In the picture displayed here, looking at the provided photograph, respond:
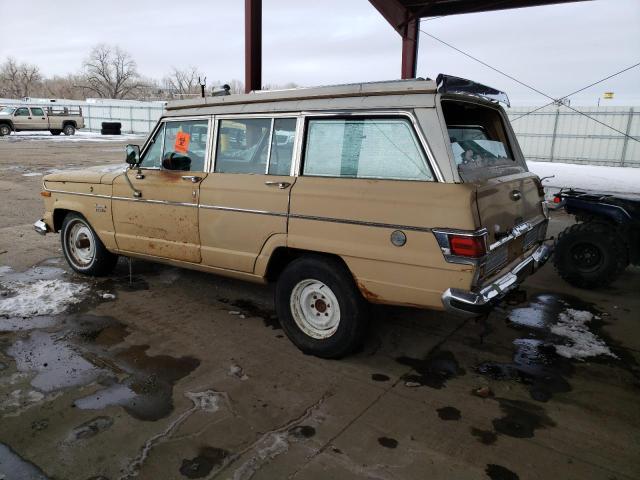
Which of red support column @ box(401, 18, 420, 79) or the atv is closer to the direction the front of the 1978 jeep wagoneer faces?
the red support column

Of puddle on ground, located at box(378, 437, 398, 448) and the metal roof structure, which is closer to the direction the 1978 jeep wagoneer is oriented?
the metal roof structure

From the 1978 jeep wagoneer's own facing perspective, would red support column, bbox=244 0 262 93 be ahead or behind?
ahead

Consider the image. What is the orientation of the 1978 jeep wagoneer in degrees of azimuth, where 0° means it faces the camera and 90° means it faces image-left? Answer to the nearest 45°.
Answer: approximately 135°

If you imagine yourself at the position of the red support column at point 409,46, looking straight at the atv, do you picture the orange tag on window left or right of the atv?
right

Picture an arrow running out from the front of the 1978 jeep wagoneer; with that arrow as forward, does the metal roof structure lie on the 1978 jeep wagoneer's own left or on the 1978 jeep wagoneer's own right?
on the 1978 jeep wagoneer's own right
